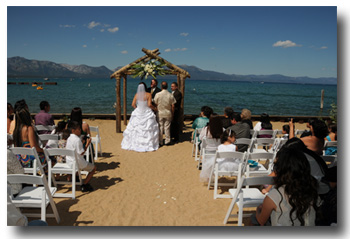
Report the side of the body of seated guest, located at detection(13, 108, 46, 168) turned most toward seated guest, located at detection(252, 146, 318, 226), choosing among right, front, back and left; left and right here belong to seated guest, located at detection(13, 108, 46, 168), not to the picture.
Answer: right

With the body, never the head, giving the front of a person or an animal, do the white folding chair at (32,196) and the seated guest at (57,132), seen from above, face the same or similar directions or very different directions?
same or similar directions

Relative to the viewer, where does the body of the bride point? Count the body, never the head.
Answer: away from the camera

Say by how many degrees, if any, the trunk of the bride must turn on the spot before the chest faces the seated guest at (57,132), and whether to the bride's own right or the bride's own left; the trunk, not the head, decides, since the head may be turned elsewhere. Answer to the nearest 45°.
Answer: approximately 135° to the bride's own left

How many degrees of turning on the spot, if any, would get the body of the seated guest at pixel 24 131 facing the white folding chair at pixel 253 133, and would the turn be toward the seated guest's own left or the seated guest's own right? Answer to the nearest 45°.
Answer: approximately 45° to the seated guest's own right

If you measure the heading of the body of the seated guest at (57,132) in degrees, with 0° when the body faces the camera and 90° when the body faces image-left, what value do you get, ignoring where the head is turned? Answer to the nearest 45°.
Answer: approximately 225°

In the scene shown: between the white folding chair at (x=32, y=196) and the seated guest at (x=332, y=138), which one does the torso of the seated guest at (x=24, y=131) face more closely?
the seated guest

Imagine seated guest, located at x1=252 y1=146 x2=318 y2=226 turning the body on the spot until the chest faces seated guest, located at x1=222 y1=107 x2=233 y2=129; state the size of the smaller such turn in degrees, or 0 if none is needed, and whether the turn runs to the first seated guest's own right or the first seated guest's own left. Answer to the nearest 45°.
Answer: approximately 45° to the first seated guest's own right

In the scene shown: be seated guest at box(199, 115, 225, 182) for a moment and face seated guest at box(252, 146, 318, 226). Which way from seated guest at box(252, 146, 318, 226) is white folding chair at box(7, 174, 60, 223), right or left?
right

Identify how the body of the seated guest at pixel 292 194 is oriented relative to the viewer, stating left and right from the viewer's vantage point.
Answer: facing away from the viewer and to the left of the viewer

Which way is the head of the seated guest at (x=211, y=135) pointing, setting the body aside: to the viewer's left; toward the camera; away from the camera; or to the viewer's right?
away from the camera

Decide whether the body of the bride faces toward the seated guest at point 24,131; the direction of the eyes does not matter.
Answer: no
